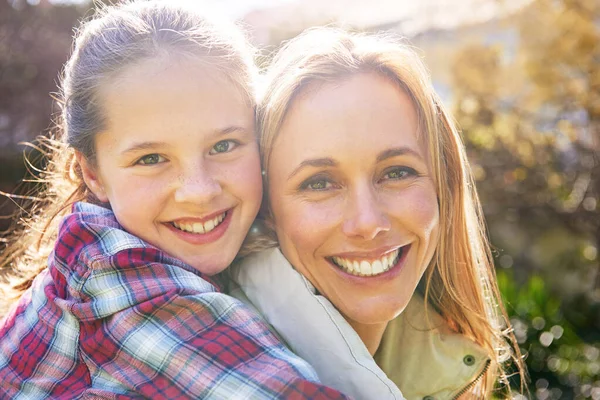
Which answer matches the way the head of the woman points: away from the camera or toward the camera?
toward the camera

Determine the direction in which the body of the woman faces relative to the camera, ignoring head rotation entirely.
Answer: toward the camera
